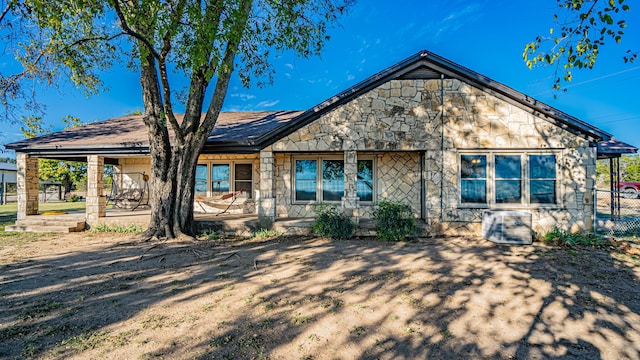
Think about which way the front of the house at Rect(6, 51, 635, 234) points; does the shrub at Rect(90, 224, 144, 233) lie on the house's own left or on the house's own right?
on the house's own right

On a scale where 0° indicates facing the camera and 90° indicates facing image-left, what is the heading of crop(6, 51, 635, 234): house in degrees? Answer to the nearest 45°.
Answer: approximately 0°

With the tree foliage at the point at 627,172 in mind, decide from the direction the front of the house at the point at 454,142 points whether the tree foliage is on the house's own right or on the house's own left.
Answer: on the house's own left

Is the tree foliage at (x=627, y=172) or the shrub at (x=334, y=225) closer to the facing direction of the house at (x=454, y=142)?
the shrub

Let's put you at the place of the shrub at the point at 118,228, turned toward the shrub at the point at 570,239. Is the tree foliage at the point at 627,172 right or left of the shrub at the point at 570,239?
left

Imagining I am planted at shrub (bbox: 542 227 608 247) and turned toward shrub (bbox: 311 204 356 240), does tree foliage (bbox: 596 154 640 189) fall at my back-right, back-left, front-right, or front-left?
back-right
